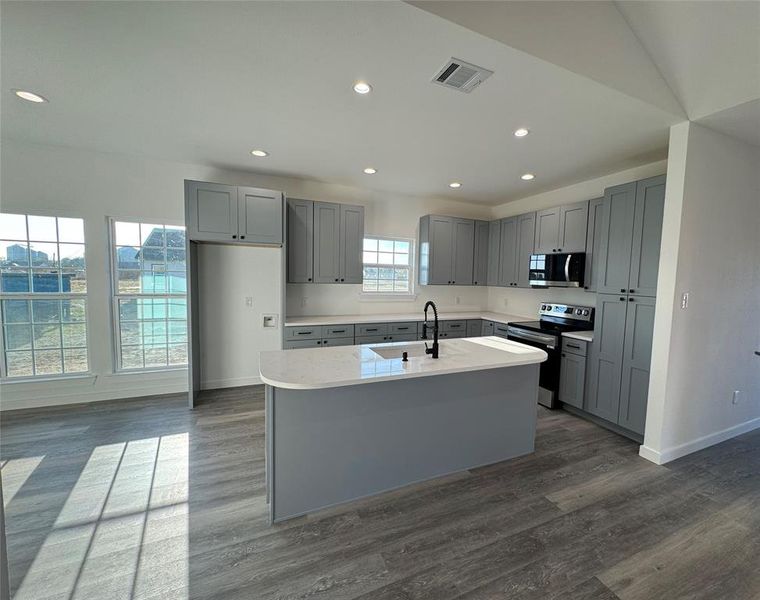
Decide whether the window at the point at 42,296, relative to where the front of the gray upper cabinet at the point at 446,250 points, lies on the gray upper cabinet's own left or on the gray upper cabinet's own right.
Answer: on the gray upper cabinet's own right

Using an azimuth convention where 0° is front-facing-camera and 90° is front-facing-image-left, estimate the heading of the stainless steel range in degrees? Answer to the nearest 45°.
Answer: approximately 45°

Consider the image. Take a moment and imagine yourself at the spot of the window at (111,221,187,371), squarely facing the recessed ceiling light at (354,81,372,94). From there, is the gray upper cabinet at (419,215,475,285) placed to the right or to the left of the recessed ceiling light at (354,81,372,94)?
left

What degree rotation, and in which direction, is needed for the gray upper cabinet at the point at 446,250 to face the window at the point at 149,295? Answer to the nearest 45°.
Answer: approximately 90° to its right

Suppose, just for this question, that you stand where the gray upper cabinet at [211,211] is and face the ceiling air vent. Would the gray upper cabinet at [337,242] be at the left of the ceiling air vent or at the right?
left

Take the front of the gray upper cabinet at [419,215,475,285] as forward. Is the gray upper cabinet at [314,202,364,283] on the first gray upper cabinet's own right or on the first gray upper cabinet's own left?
on the first gray upper cabinet's own right

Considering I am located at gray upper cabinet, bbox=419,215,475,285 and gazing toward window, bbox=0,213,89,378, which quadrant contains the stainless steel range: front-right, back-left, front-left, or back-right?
back-left
